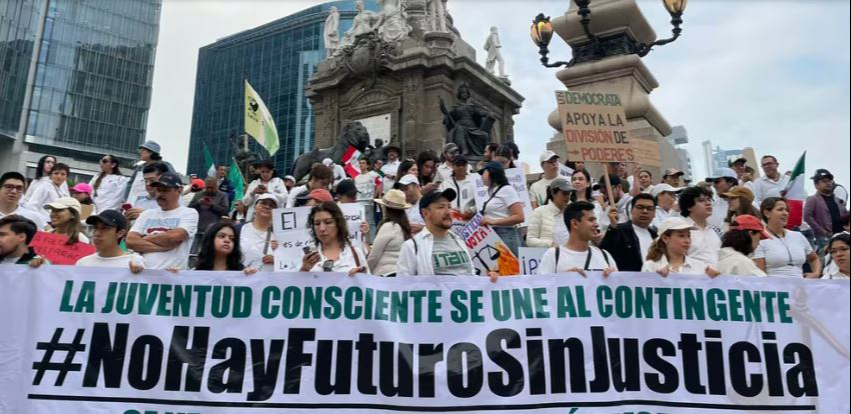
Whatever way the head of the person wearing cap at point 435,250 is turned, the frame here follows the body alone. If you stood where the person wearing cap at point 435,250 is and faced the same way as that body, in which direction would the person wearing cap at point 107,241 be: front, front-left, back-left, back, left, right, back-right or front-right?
back-right

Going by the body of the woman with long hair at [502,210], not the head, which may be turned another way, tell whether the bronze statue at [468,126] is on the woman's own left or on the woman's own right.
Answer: on the woman's own right

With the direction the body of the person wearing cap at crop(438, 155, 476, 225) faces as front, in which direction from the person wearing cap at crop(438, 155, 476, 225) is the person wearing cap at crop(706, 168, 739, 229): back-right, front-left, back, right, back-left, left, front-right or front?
left

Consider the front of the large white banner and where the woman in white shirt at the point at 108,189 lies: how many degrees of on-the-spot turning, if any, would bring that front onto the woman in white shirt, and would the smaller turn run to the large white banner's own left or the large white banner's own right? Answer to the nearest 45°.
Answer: approximately 135° to the large white banner's own right

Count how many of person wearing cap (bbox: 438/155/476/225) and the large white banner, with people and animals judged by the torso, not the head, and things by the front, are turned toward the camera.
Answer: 2

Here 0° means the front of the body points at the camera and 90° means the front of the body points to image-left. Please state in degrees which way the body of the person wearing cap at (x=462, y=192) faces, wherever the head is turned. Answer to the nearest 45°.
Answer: approximately 0°
